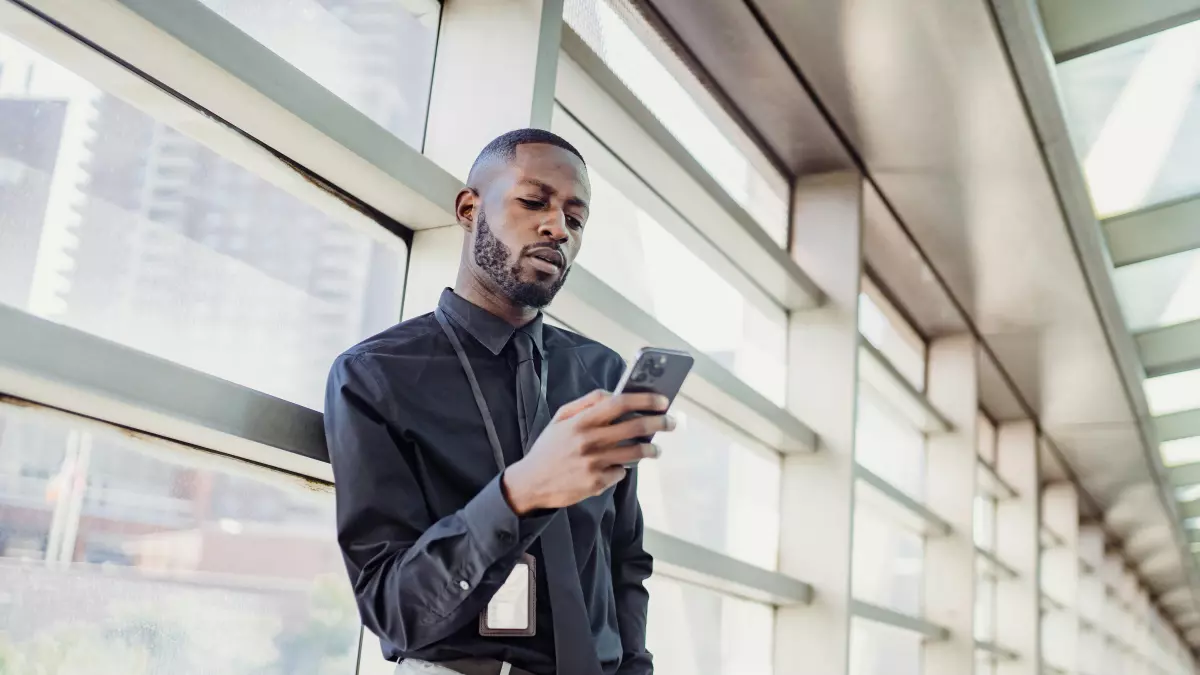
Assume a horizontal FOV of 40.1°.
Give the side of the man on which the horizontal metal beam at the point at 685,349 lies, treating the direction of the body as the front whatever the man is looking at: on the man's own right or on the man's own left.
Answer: on the man's own left

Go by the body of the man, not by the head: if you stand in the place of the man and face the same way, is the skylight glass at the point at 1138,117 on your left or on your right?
on your left

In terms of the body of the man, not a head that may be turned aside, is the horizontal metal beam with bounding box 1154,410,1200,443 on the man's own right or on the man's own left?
on the man's own left

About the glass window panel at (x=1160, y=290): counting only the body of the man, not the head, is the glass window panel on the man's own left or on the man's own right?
on the man's own left

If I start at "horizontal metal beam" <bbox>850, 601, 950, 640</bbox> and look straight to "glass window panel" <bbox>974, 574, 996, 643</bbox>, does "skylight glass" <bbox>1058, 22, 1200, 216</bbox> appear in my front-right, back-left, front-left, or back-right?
back-right

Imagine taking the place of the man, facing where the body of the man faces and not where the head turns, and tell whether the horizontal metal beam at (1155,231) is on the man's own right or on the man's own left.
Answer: on the man's own left

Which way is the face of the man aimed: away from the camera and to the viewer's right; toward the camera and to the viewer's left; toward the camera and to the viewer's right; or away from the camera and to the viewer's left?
toward the camera and to the viewer's right

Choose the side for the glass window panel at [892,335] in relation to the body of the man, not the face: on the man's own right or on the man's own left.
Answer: on the man's own left

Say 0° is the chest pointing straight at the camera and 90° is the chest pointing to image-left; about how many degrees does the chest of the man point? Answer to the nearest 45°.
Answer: approximately 315°

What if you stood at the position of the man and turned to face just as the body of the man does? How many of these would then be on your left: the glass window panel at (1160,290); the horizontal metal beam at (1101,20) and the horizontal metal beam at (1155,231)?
3

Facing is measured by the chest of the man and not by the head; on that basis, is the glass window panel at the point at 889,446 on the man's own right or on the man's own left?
on the man's own left
